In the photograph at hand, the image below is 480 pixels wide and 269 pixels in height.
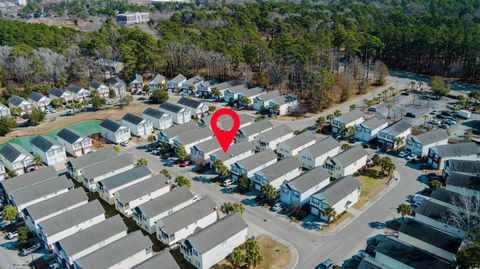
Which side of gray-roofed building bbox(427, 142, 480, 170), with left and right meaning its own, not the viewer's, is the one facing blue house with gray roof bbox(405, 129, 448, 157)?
right

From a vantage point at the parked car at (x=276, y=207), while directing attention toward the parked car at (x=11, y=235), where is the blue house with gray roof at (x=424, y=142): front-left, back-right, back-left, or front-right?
back-right

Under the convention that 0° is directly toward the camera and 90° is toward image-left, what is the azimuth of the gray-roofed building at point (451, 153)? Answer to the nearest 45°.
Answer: approximately 45°

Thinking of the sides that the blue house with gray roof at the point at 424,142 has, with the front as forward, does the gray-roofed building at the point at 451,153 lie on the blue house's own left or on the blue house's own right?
on the blue house's own left

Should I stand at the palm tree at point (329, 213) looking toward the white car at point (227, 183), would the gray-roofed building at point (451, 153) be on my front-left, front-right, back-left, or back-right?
back-right

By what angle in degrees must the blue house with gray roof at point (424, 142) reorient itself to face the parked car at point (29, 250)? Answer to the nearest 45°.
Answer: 0° — it already faces it
